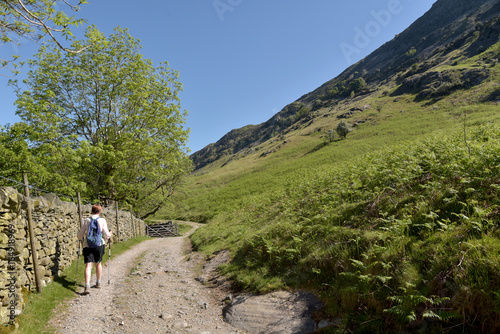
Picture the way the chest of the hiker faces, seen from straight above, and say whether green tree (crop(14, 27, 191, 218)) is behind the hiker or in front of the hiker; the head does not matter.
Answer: in front

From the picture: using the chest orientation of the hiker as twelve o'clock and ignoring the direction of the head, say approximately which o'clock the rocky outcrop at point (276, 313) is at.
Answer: The rocky outcrop is roughly at 5 o'clock from the hiker.

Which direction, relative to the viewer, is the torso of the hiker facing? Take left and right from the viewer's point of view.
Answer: facing away from the viewer

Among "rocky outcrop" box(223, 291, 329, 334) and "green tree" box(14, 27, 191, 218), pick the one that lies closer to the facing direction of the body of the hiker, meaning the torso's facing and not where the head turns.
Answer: the green tree

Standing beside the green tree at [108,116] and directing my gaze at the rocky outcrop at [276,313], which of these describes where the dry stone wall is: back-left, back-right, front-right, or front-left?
front-right
